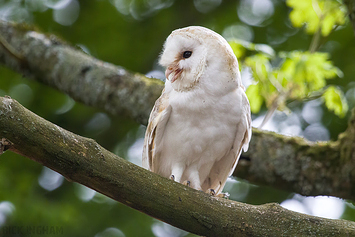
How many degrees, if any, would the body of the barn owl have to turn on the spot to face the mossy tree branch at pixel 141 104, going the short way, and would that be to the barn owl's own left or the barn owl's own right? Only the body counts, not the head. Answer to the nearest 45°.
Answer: approximately 135° to the barn owl's own right

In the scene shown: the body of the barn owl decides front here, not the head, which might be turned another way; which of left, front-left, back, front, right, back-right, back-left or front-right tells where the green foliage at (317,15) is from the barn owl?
back-left

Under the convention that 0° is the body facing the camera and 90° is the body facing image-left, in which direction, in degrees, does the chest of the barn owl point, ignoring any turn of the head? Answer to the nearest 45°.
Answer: approximately 0°

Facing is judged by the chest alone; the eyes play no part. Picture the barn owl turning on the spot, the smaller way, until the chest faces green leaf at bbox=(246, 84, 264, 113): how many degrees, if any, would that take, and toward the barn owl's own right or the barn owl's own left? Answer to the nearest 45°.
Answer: approximately 135° to the barn owl's own left

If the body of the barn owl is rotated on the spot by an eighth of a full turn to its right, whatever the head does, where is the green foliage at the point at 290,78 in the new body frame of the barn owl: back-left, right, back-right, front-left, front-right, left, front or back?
back
